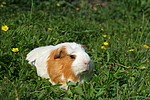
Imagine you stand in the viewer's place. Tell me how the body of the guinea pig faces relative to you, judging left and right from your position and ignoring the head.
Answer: facing the viewer and to the right of the viewer
